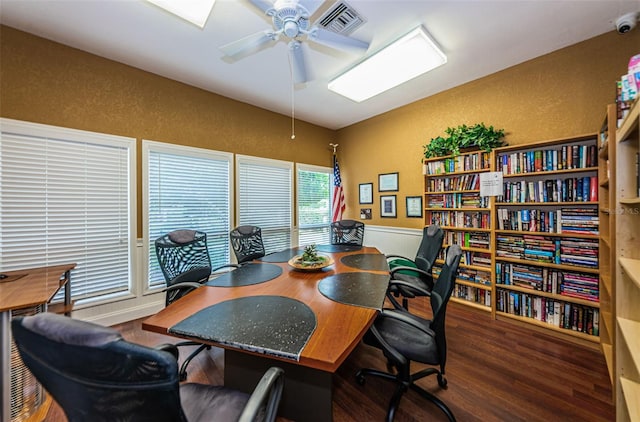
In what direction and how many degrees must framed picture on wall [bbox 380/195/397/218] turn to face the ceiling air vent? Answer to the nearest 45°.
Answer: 0° — it already faces it

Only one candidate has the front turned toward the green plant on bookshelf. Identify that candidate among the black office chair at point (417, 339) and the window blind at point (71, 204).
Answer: the window blind

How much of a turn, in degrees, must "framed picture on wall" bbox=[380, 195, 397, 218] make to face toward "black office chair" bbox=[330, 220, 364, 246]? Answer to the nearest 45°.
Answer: approximately 45° to its right

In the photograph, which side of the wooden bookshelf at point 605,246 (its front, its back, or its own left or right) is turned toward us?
left

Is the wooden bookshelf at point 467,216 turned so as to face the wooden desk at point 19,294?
yes

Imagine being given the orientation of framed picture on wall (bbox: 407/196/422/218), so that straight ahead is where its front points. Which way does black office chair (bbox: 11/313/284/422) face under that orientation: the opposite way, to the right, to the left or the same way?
the opposite way

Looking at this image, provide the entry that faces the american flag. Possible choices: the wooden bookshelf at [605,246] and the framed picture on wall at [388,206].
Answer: the wooden bookshelf

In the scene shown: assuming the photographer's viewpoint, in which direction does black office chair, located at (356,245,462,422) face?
facing to the left of the viewer

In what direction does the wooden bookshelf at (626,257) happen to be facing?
to the viewer's left
